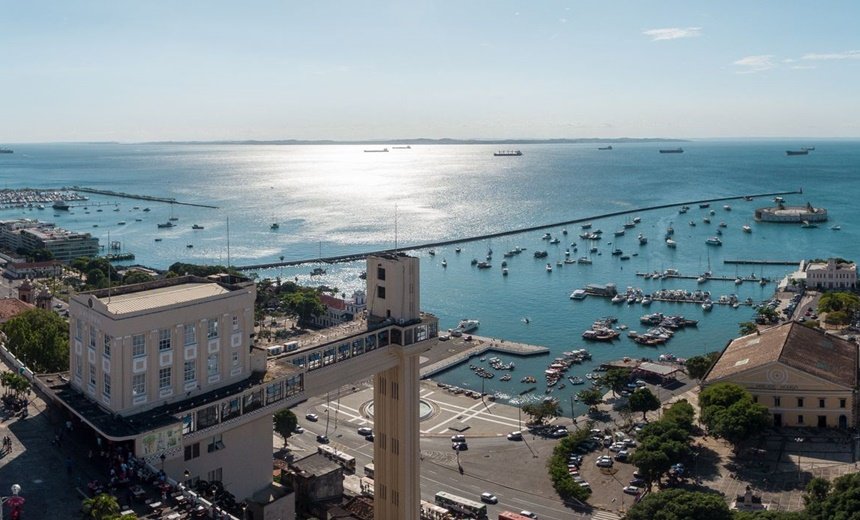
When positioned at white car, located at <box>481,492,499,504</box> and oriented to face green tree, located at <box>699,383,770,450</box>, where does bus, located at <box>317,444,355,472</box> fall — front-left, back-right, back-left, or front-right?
back-left

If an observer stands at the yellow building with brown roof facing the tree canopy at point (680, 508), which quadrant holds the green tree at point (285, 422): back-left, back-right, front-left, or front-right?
front-right

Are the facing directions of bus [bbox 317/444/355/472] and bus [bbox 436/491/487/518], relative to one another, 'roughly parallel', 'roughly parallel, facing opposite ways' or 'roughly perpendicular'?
roughly parallel

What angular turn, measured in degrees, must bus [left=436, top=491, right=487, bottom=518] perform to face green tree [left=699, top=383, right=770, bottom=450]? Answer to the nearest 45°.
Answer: approximately 90° to its left

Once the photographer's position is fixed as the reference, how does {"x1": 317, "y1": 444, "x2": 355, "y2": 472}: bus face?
facing the viewer and to the right of the viewer

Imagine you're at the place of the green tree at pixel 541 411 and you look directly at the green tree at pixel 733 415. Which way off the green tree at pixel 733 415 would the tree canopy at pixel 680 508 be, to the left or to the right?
right

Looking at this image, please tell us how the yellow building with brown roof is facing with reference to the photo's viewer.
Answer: facing the viewer

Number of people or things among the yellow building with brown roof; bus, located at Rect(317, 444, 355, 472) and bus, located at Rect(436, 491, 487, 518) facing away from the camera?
0
